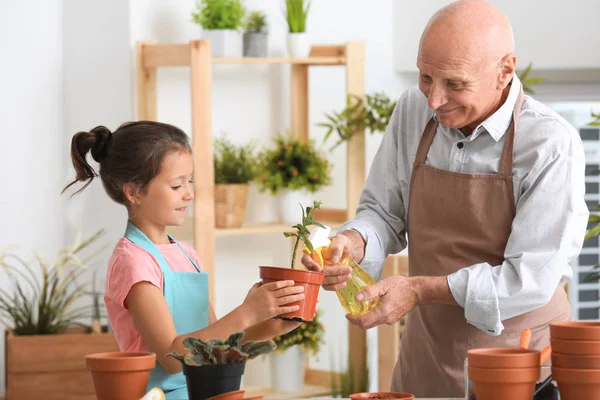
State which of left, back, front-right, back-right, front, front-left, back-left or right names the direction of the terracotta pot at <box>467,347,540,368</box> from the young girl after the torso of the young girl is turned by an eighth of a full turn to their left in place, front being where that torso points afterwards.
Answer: front-right

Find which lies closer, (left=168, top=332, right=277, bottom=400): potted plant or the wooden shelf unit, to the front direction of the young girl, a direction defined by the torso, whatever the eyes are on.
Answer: the potted plant

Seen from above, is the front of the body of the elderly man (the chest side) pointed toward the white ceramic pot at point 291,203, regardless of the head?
no

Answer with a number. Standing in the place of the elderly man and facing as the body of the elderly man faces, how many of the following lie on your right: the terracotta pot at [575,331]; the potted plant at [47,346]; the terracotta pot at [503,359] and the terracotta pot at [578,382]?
1

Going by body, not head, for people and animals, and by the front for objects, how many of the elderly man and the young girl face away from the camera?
0

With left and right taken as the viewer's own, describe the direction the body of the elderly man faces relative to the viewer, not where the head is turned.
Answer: facing the viewer and to the left of the viewer

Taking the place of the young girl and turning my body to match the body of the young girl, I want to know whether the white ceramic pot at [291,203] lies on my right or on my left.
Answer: on my left

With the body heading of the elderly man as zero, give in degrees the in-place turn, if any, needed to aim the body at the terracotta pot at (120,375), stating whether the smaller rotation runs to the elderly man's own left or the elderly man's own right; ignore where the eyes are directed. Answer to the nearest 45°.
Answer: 0° — they already face it

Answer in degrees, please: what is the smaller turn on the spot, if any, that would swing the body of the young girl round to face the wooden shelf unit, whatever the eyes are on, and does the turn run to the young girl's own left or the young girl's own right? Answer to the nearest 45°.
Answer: approximately 135° to the young girl's own left

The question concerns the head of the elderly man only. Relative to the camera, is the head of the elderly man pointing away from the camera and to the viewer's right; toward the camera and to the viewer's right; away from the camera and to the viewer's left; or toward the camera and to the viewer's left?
toward the camera and to the viewer's left

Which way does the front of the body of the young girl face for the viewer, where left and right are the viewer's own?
facing the viewer and to the right of the viewer

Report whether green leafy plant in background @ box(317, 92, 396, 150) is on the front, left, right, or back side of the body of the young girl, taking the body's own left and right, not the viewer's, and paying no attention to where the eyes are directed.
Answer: left

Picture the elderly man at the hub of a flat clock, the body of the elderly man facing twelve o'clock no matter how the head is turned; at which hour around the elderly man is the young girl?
The young girl is roughly at 1 o'clock from the elderly man.

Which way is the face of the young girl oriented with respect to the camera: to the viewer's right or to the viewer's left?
to the viewer's right

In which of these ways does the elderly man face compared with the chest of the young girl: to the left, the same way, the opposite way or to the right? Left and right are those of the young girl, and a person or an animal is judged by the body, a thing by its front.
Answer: to the right

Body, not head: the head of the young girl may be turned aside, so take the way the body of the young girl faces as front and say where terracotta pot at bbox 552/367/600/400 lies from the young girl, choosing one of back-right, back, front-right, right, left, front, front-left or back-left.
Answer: front
